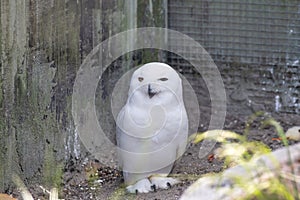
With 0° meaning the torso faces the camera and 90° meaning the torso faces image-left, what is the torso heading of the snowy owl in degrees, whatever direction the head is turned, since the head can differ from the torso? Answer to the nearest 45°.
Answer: approximately 0°
